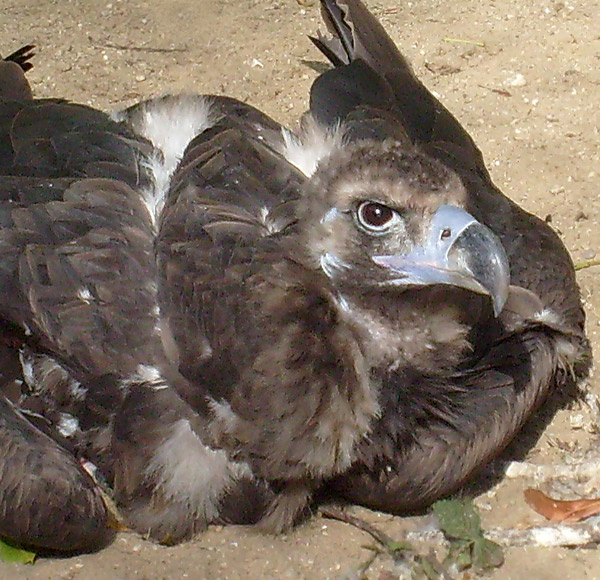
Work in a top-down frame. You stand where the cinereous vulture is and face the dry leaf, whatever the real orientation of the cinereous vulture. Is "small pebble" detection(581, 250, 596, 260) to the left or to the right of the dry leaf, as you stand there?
left

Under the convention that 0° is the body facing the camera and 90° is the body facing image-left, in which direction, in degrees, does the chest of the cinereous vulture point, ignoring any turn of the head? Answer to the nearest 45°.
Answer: approximately 315°

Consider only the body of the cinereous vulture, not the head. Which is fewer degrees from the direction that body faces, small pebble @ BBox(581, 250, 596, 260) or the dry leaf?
the dry leaf

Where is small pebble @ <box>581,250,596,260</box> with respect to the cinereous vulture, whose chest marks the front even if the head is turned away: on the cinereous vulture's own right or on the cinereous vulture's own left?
on the cinereous vulture's own left

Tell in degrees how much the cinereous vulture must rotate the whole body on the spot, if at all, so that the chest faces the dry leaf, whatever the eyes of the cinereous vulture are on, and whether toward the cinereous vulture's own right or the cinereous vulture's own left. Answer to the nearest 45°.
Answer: approximately 45° to the cinereous vulture's own left
